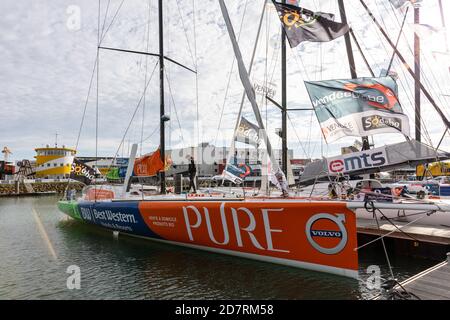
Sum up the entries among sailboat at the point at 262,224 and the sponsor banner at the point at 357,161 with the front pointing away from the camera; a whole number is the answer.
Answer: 0

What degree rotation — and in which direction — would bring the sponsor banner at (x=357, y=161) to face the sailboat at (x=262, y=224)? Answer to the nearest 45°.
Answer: approximately 45° to its right

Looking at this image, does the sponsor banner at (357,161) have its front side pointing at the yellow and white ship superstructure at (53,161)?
no

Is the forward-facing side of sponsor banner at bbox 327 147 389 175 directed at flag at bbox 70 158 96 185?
no

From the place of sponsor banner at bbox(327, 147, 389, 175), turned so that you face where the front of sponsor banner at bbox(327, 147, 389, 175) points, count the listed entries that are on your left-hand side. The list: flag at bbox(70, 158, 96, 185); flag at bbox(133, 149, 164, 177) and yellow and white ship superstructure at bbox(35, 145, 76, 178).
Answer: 0

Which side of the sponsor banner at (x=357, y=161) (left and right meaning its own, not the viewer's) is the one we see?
front
